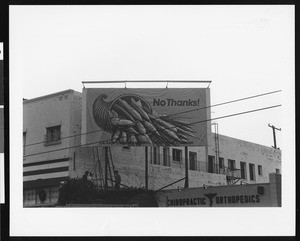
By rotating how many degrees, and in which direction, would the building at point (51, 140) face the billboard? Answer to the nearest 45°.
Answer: approximately 135° to its left

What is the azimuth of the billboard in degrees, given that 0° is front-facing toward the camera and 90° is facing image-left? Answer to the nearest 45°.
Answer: approximately 0°

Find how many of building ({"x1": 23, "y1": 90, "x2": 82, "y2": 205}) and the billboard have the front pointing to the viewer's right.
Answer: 0

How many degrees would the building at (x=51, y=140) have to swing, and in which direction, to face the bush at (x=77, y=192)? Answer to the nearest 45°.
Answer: approximately 90° to its left

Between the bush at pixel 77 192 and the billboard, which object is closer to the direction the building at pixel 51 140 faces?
the bush

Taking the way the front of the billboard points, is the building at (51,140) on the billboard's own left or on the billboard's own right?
on the billboard's own right
